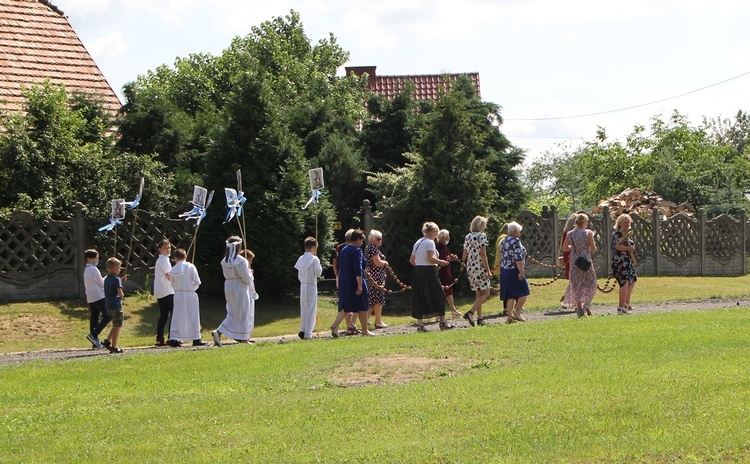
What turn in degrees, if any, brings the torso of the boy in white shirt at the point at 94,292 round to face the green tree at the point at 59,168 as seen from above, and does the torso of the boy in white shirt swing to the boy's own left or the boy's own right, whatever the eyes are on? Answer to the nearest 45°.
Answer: approximately 90° to the boy's own left

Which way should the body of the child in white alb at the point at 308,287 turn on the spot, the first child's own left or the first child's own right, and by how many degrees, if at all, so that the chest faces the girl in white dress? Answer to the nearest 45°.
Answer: approximately 135° to the first child's own left

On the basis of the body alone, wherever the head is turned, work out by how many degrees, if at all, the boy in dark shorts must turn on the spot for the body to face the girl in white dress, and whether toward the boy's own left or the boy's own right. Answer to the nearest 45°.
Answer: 0° — they already face them

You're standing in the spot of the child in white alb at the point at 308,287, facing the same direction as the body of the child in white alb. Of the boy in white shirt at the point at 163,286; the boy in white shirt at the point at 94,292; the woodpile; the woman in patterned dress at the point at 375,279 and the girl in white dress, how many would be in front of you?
2

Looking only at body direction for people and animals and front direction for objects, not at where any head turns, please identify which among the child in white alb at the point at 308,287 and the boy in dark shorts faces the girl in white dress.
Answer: the boy in dark shorts

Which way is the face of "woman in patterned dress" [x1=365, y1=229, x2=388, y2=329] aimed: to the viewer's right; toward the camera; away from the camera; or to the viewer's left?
to the viewer's right

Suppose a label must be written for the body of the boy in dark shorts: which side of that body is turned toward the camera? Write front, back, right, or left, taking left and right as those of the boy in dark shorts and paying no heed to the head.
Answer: right
